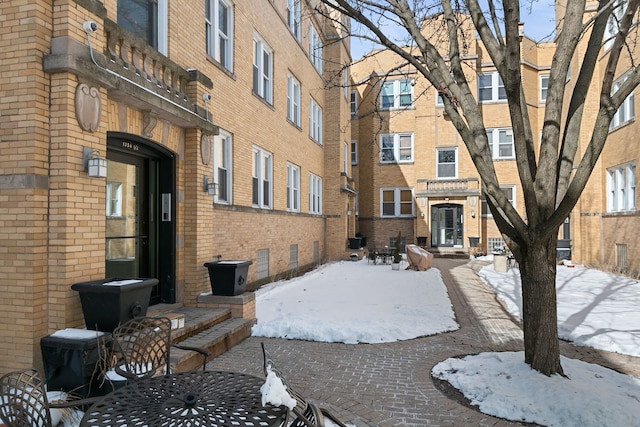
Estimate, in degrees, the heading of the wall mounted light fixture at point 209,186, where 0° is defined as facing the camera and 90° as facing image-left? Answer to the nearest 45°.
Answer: approximately 315°

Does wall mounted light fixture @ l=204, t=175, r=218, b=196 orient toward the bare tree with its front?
yes

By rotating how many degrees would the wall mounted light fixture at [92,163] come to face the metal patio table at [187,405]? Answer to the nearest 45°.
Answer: approximately 45° to its right

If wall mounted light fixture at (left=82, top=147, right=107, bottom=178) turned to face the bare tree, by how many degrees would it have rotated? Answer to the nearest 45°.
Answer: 0° — it already faces it

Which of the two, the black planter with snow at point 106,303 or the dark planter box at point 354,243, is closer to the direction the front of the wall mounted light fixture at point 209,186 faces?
the black planter with snow

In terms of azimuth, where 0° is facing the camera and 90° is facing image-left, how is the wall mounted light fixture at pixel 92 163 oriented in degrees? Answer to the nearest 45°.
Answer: approximately 315°

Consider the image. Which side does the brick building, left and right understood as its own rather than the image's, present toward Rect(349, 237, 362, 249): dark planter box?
left

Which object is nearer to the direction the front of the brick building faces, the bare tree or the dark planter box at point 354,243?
the bare tree
